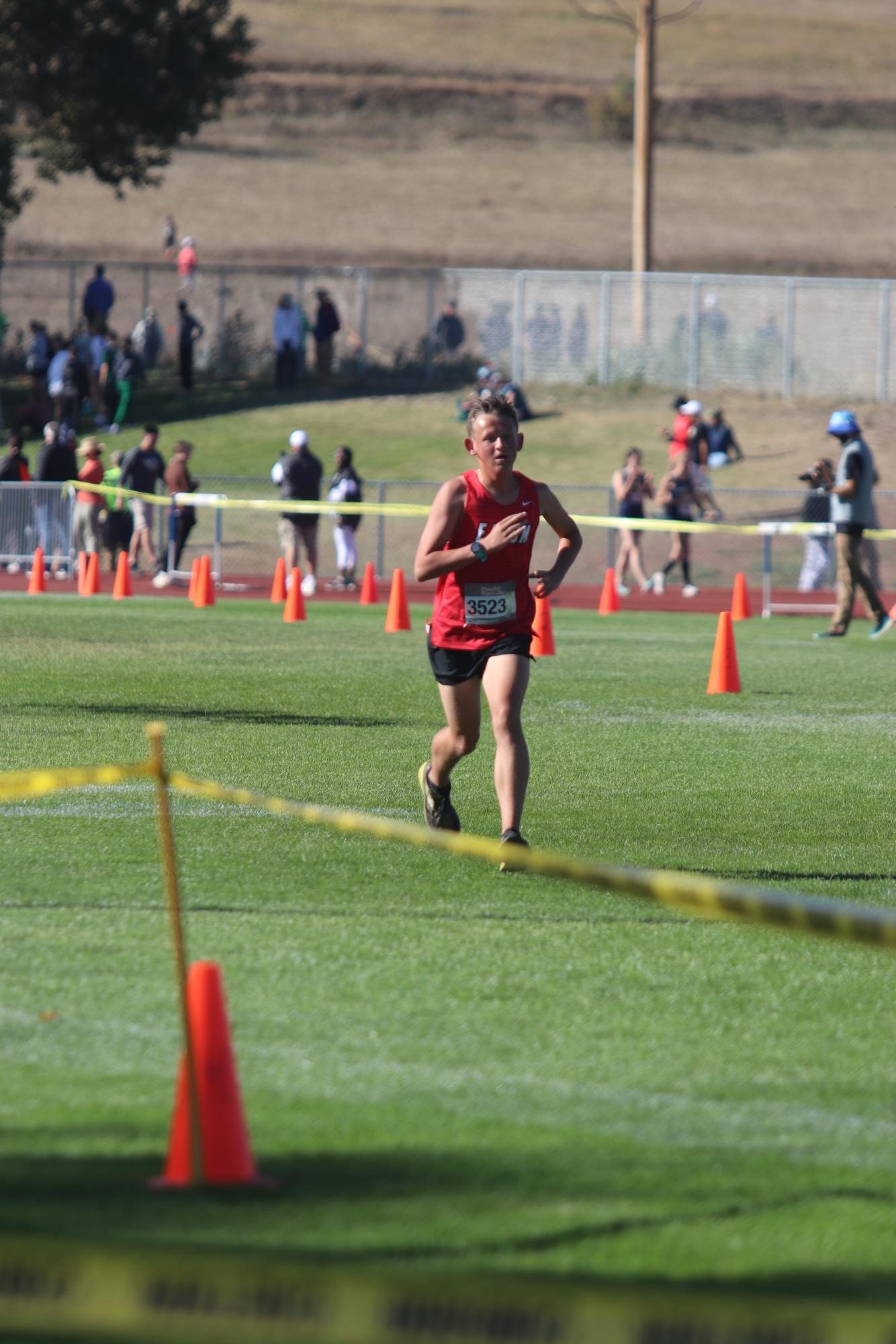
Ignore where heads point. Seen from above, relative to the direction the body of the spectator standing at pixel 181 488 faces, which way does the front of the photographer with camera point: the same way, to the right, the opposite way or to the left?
the opposite way

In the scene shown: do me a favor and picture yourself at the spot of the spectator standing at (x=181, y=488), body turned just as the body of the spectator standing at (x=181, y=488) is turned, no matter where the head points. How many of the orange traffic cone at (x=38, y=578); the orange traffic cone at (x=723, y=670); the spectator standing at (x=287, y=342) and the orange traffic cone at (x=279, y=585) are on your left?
1

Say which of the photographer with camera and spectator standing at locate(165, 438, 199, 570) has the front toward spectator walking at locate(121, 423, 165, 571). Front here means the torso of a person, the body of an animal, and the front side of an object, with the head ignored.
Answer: the photographer with camera

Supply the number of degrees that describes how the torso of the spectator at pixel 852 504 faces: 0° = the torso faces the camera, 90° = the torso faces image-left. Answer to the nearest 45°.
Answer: approximately 90°

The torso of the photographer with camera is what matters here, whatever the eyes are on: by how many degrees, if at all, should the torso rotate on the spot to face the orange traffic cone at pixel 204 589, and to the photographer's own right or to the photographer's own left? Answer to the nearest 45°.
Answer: approximately 45° to the photographer's own left

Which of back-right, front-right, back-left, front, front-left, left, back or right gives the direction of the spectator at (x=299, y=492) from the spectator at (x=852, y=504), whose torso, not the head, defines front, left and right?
front-right

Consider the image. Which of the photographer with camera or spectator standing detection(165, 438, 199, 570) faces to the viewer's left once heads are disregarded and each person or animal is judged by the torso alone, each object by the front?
the photographer with camera

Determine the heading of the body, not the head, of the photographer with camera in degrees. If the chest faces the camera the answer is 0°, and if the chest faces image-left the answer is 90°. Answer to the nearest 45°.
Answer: approximately 90°
